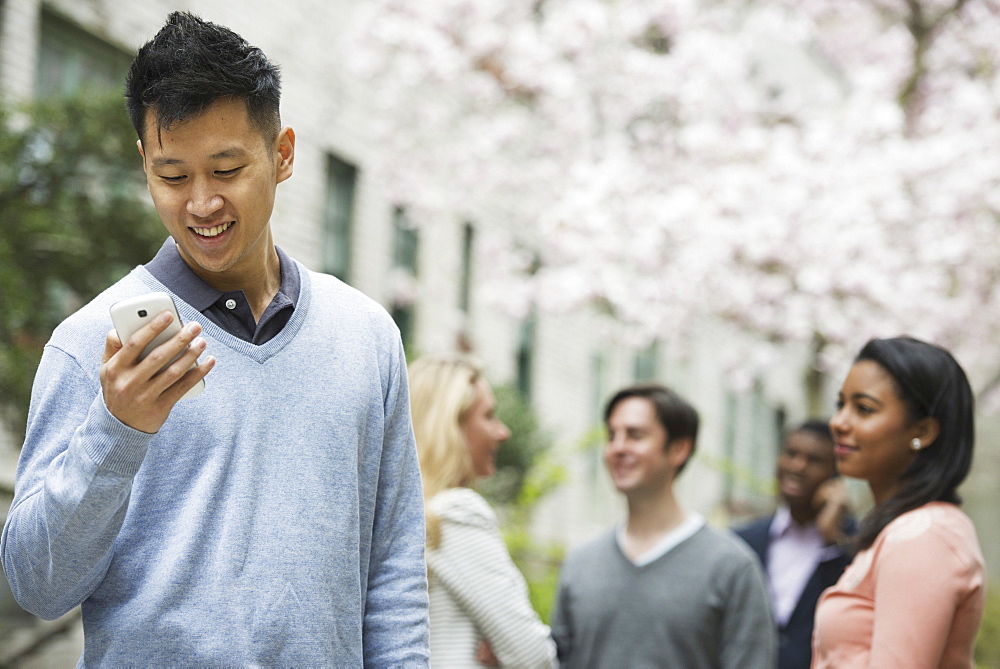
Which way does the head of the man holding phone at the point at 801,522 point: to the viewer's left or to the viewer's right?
to the viewer's left

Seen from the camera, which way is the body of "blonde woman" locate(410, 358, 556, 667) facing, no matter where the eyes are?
to the viewer's right

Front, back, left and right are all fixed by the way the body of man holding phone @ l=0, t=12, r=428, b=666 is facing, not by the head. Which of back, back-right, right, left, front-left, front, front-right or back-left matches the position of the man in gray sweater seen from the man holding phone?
back-left

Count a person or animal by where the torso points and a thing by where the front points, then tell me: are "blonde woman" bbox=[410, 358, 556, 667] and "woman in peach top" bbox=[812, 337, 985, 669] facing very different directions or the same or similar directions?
very different directions

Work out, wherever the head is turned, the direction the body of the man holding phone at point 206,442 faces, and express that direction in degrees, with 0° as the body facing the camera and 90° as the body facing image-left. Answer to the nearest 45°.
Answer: approximately 0°

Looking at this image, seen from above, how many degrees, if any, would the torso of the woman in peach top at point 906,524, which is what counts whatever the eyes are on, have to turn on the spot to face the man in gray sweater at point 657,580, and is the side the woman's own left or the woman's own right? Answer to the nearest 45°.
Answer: approximately 45° to the woman's own right

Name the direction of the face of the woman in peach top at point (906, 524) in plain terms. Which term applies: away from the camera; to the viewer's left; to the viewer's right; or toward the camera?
to the viewer's left

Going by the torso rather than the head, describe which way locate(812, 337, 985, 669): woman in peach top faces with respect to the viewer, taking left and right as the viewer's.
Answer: facing to the left of the viewer

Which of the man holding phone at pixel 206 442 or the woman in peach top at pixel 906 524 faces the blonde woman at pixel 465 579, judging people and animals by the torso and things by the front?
the woman in peach top

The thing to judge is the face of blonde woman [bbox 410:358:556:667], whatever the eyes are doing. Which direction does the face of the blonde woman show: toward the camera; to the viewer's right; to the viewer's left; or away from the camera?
to the viewer's right

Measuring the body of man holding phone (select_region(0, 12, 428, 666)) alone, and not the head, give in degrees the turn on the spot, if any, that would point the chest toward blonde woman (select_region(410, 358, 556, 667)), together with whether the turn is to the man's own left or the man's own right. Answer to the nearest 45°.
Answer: approximately 135° to the man's own left

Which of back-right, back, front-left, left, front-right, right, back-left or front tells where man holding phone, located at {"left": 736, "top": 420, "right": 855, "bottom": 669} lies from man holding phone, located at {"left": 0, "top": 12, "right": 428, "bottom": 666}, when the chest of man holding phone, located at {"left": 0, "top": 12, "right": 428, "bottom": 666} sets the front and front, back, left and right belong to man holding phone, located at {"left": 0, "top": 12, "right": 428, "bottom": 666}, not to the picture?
back-left
